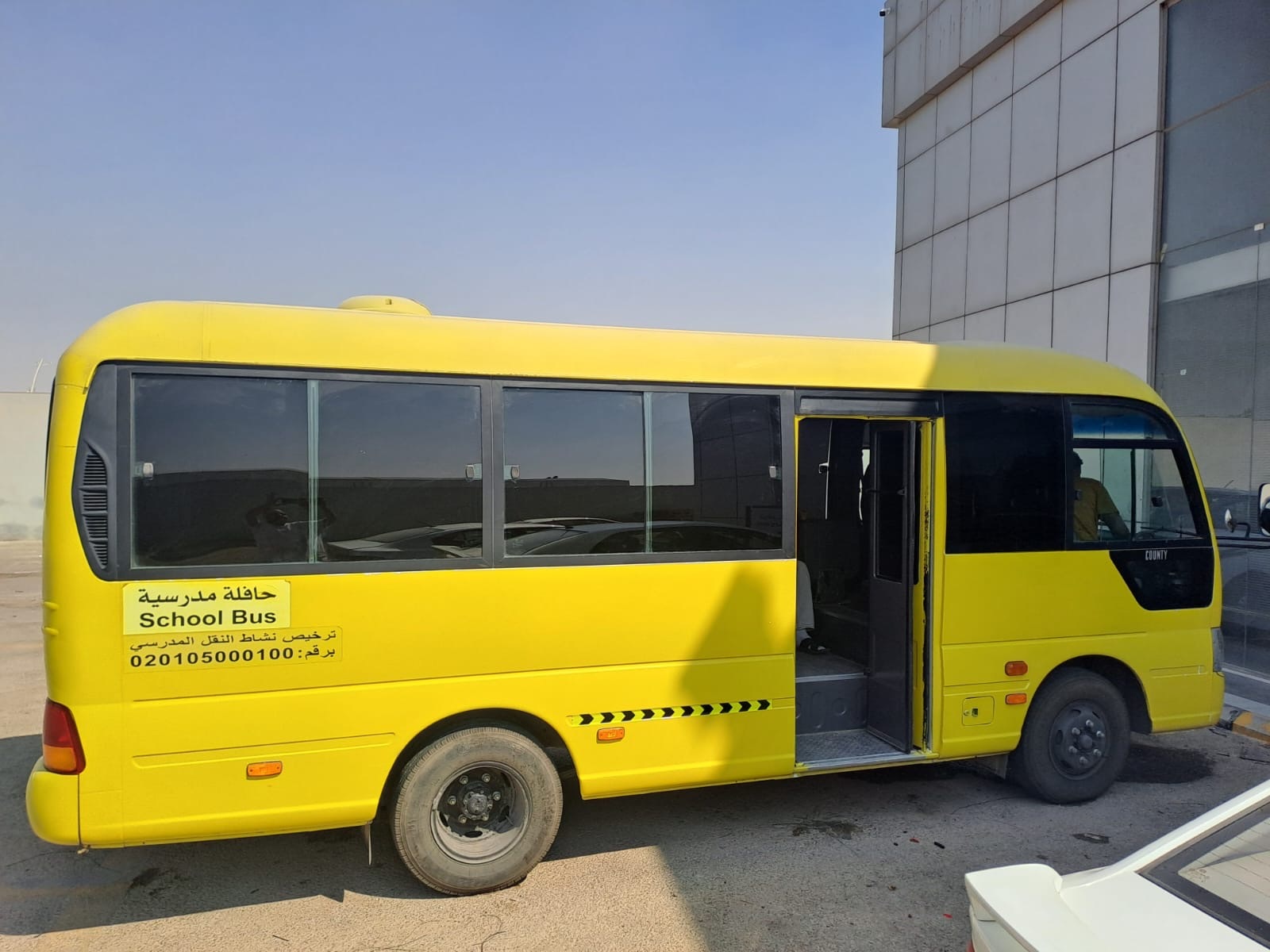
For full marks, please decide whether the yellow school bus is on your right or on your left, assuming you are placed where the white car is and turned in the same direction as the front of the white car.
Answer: on your left

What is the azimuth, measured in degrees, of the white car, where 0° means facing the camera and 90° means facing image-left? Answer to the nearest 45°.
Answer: approximately 225°
